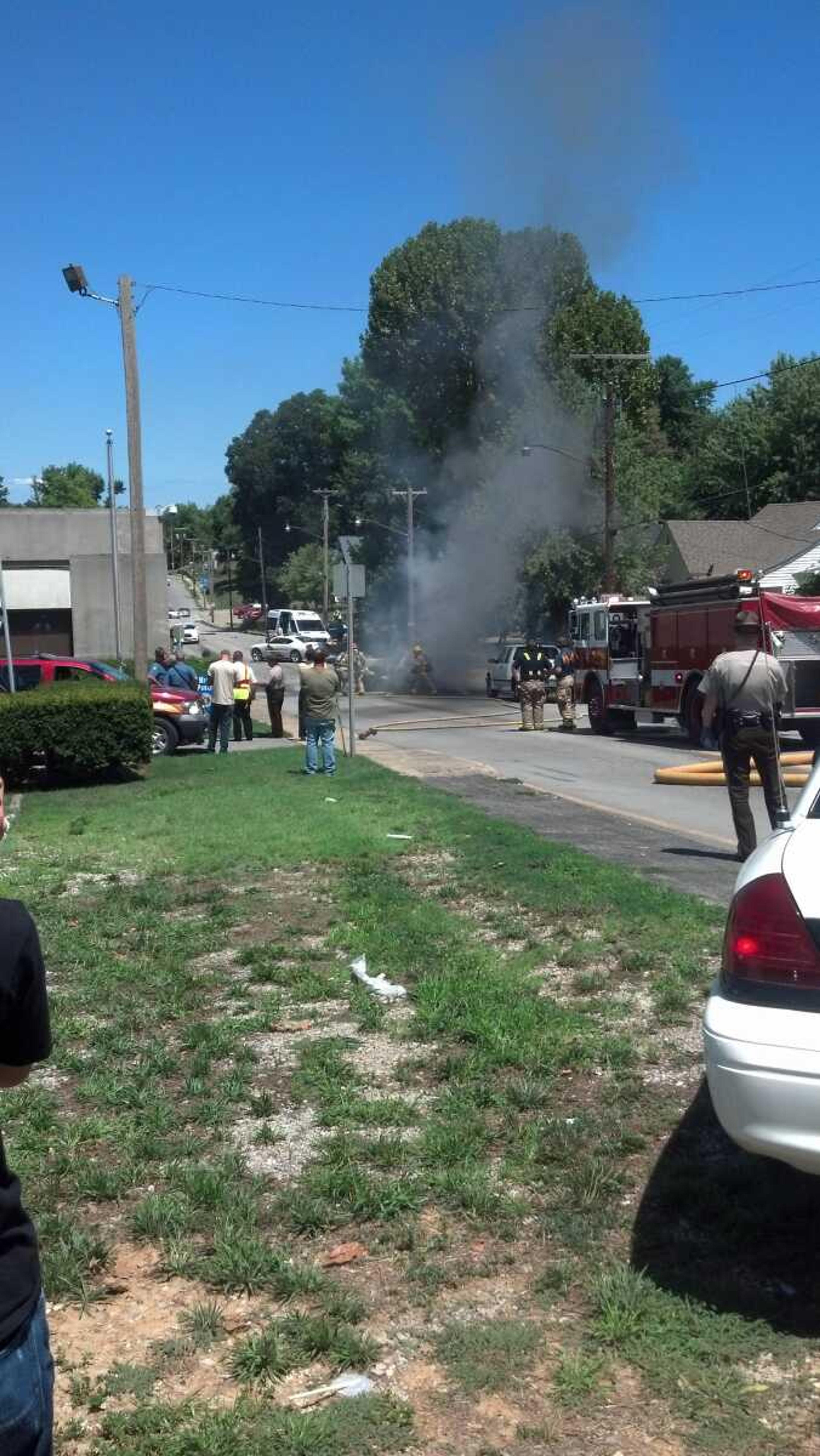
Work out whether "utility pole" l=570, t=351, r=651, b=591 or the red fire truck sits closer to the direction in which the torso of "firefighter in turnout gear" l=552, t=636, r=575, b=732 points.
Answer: the utility pole

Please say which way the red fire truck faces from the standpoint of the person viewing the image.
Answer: facing away from the viewer and to the left of the viewer

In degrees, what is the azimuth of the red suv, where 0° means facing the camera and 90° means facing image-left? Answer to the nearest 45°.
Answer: approximately 270°

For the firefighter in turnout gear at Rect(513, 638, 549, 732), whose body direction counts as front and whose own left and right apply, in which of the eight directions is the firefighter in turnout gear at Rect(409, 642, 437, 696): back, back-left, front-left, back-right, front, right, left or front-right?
front

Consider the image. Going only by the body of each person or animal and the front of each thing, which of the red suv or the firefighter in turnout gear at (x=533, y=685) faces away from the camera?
the firefighter in turnout gear

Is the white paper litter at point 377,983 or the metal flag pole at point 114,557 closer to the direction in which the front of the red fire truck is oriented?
the metal flag pole

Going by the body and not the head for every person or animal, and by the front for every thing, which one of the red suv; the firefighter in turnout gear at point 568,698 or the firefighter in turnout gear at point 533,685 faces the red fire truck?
the red suv

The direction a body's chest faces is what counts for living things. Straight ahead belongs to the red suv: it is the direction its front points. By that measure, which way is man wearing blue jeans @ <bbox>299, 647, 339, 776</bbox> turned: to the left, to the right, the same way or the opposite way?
to the left

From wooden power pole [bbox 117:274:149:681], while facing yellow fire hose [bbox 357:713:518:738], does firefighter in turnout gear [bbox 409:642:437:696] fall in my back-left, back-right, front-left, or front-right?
front-left

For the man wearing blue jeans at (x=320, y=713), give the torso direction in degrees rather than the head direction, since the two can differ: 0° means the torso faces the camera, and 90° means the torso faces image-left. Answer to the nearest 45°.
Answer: approximately 180°

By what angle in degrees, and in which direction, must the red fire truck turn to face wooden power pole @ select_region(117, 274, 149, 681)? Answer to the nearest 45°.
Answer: approximately 45° to its left

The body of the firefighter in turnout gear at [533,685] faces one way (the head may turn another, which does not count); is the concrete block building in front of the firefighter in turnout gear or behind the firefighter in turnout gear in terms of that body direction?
in front

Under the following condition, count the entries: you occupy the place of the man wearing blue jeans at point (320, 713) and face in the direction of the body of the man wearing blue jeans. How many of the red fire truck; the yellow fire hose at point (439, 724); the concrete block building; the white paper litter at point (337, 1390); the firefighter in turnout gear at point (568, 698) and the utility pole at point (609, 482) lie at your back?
1

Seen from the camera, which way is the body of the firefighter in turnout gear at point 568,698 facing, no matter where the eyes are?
away from the camera

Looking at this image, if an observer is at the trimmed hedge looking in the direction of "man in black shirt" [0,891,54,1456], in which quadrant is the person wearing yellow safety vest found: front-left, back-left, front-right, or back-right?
back-left
